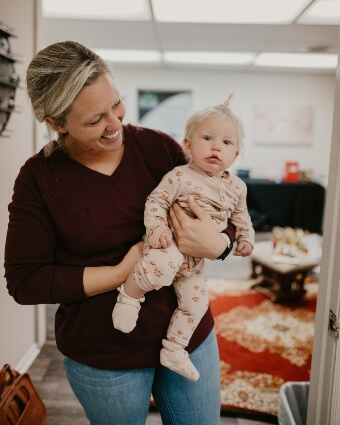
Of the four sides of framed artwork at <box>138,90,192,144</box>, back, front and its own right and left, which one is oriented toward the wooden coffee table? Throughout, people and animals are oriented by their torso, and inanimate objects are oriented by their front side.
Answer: front

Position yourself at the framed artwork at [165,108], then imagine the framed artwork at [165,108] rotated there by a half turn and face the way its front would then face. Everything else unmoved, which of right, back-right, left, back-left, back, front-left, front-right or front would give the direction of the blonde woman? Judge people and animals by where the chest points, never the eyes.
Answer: back

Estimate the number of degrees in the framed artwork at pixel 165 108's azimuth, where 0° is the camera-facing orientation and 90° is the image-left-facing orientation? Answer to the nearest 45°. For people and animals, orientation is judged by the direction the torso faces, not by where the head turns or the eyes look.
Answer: approximately 0°

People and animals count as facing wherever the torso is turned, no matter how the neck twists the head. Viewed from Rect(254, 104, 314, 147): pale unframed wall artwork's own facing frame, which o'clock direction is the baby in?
The baby is roughly at 12 o'clock from the pale unframed wall artwork.

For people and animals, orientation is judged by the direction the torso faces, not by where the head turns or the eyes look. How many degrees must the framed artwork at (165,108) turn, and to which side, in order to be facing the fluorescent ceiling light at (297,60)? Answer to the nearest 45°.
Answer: approximately 45° to its left

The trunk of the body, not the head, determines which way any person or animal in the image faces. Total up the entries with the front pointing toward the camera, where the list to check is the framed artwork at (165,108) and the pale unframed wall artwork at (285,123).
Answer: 2

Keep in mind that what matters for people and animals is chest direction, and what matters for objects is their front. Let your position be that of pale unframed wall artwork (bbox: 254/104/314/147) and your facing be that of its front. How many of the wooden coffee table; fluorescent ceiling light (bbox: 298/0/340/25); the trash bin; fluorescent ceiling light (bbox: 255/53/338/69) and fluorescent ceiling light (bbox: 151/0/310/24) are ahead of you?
5

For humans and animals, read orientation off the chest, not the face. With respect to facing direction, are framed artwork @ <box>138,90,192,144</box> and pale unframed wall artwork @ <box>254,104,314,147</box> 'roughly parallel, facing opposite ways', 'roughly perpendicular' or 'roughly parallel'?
roughly parallel

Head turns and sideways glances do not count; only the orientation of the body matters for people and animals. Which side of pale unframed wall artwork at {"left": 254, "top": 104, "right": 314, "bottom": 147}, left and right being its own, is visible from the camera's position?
front

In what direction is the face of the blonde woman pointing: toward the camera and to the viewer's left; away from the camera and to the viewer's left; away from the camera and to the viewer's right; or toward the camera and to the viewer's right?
toward the camera and to the viewer's right

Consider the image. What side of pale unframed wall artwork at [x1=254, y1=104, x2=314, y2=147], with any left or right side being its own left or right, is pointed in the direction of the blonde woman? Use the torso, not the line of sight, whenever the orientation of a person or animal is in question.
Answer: front

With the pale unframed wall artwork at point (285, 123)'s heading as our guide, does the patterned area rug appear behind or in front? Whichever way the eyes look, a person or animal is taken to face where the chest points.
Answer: in front

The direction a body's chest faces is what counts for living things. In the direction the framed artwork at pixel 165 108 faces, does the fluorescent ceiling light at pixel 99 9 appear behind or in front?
in front

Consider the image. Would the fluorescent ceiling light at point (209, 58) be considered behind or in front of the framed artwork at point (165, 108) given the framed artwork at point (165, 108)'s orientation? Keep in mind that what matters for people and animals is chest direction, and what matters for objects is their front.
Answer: in front

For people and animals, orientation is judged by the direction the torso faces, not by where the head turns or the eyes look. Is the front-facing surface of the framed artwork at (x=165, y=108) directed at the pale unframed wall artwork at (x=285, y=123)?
no

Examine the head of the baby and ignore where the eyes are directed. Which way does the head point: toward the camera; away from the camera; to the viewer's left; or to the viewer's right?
toward the camera

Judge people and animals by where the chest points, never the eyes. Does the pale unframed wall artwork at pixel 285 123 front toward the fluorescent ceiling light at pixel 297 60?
yes
